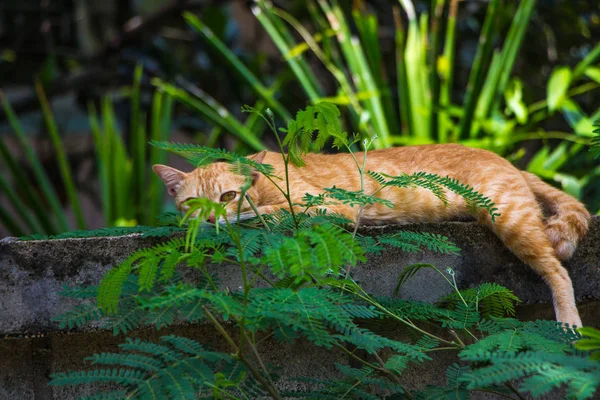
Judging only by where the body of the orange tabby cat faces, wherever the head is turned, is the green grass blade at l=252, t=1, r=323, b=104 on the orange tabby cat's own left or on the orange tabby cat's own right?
on the orange tabby cat's own right

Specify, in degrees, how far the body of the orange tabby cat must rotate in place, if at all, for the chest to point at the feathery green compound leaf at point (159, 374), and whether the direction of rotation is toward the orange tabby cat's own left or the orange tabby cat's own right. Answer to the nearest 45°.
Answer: approximately 45° to the orange tabby cat's own left

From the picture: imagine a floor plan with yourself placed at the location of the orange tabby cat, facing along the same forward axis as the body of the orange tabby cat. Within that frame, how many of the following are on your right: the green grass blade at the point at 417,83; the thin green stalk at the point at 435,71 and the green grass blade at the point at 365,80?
3

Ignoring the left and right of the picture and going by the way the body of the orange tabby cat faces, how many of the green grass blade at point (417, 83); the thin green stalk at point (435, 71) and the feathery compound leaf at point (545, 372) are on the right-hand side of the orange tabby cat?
2

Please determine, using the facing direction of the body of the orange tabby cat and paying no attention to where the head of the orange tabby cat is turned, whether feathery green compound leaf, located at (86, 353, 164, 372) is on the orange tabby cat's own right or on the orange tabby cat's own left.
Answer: on the orange tabby cat's own left

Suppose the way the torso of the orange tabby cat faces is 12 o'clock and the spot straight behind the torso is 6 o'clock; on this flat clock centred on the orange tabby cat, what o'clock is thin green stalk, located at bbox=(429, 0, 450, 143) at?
The thin green stalk is roughly at 3 o'clock from the orange tabby cat.

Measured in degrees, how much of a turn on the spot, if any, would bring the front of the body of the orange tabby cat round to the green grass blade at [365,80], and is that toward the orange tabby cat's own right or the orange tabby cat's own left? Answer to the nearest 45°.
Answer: approximately 90° to the orange tabby cat's own right

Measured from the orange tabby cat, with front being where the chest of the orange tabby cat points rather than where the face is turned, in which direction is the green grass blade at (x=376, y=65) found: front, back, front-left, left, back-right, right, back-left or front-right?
right

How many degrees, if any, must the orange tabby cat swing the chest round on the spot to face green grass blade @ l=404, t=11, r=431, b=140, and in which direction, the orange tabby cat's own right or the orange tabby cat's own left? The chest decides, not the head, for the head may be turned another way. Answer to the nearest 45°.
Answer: approximately 90° to the orange tabby cat's own right

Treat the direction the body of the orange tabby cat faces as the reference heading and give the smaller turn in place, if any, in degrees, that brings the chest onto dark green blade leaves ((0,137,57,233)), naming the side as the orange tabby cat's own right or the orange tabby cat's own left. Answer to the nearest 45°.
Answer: approximately 45° to the orange tabby cat's own right

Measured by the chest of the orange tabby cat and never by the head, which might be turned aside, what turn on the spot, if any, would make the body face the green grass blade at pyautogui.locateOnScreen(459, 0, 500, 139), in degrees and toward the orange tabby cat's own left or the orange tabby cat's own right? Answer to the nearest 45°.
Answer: approximately 90° to the orange tabby cat's own right

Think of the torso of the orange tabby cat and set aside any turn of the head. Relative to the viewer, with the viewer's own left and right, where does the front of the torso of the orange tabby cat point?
facing to the left of the viewer

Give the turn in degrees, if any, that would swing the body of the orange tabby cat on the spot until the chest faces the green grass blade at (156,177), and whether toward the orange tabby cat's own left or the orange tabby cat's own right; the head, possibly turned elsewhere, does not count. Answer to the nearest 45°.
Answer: approximately 45° to the orange tabby cat's own right
